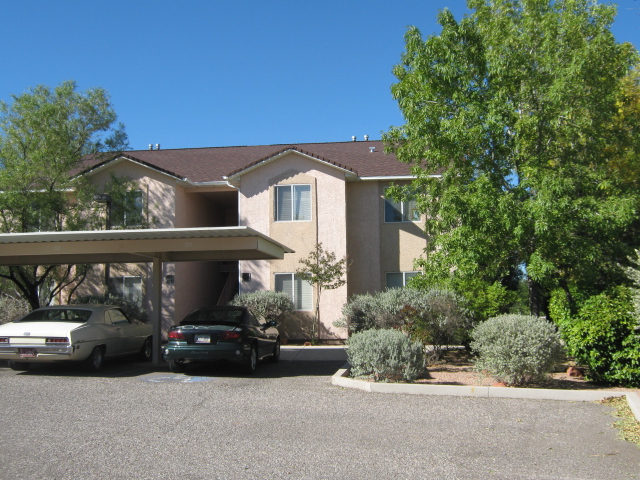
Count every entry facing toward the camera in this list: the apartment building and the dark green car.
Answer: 1

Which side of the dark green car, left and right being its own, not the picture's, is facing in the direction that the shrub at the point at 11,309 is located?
left

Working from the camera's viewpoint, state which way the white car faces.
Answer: facing away from the viewer and to the right of the viewer

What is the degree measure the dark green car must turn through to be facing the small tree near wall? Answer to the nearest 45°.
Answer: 0° — it already faces it

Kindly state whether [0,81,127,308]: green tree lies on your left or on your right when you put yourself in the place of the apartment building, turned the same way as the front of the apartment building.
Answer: on your right

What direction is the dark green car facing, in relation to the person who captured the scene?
facing away from the viewer and to the right of the viewer

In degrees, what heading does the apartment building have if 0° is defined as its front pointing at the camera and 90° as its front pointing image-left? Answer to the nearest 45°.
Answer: approximately 0°

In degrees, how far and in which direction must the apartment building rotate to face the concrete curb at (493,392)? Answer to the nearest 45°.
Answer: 0° — it already faces it

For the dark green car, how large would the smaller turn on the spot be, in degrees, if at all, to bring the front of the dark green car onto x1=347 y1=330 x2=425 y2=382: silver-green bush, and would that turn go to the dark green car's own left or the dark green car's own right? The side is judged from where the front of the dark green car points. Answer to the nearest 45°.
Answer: approximately 90° to the dark green car's own right

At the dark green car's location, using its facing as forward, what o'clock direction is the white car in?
The white car is roughly at 8 o'clock from the dark green car.

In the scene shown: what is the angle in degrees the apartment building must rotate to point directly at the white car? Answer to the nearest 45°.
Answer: approximately 45° to its right
